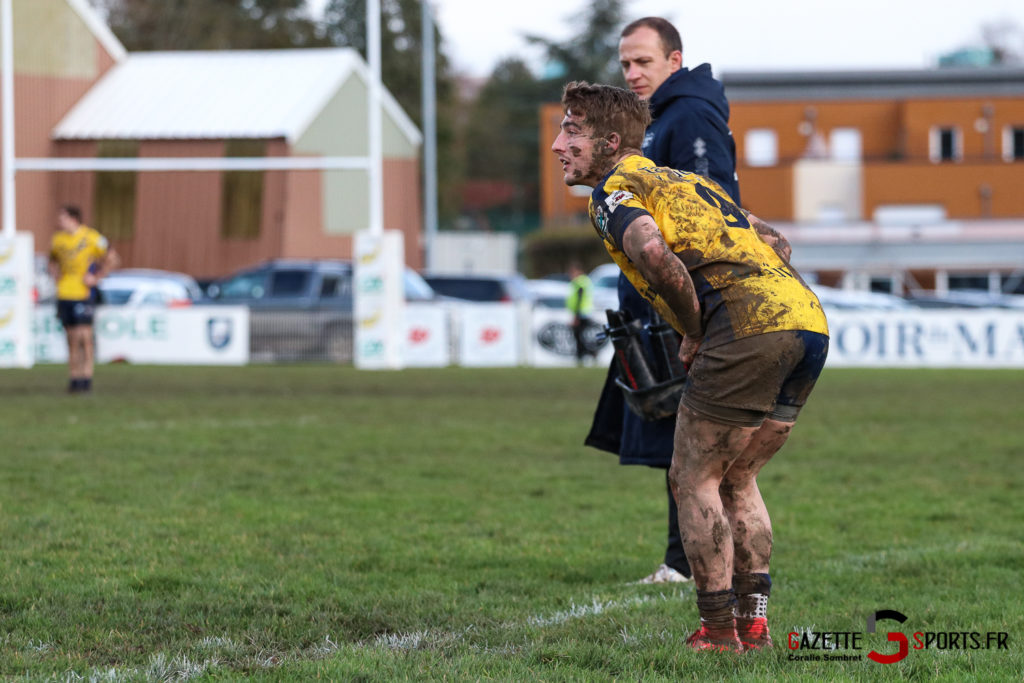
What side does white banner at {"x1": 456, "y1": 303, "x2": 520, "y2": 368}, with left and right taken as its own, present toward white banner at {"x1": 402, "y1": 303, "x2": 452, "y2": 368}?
right

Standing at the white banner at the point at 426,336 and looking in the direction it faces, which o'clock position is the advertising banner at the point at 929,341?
The advertising banner is roughly at 9 o'clock from the white banner.

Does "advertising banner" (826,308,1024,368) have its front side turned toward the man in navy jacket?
yes

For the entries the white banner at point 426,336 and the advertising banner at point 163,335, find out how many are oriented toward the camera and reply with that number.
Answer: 2

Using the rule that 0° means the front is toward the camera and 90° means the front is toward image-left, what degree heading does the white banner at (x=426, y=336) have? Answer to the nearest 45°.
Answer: approximately 0°

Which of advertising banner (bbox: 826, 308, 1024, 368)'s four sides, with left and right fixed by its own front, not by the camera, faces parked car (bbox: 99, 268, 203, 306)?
right

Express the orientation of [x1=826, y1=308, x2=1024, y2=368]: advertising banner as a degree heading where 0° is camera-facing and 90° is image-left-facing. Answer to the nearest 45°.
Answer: approximately 0°

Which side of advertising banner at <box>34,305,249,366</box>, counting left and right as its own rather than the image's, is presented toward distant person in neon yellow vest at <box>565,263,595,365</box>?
left

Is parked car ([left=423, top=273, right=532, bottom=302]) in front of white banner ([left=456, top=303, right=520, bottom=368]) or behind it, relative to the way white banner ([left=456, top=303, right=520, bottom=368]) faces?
behind

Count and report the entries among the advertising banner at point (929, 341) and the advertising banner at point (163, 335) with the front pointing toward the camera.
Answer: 2

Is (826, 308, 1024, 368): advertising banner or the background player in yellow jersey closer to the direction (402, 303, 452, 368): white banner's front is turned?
the background player in yellow jersey

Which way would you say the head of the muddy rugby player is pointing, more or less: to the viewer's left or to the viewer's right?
to the viewer's left
